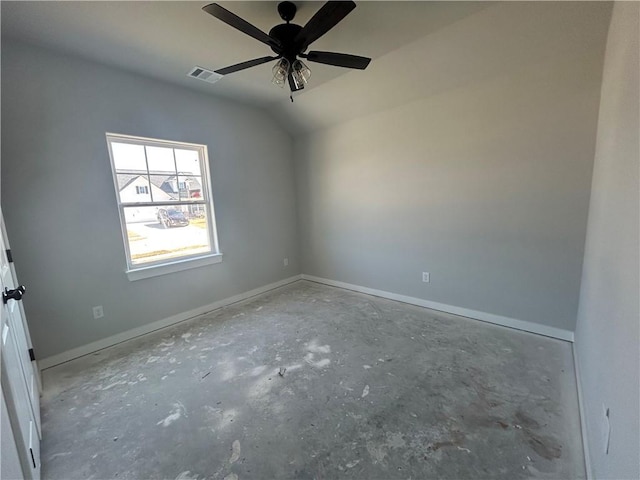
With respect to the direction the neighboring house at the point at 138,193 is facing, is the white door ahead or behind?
ahead

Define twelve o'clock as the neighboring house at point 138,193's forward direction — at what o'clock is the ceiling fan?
The ceiling fan is roughly at 11 o'clock from the neighboring house.

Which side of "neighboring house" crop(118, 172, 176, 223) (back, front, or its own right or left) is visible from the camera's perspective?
front

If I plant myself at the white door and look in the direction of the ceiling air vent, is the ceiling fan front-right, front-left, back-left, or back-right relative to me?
front-right

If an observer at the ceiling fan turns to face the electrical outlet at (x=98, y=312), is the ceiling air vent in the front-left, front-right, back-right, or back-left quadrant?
front-right

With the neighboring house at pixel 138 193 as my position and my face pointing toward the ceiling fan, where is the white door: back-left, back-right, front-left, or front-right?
front-right

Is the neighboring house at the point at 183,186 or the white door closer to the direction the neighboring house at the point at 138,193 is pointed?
the white door

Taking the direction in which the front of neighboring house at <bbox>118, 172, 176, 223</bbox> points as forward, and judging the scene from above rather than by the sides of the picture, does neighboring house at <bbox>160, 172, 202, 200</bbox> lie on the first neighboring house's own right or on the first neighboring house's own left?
on the first neighboring house's own left

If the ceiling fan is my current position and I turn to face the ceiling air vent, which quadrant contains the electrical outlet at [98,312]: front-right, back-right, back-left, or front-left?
front-left
